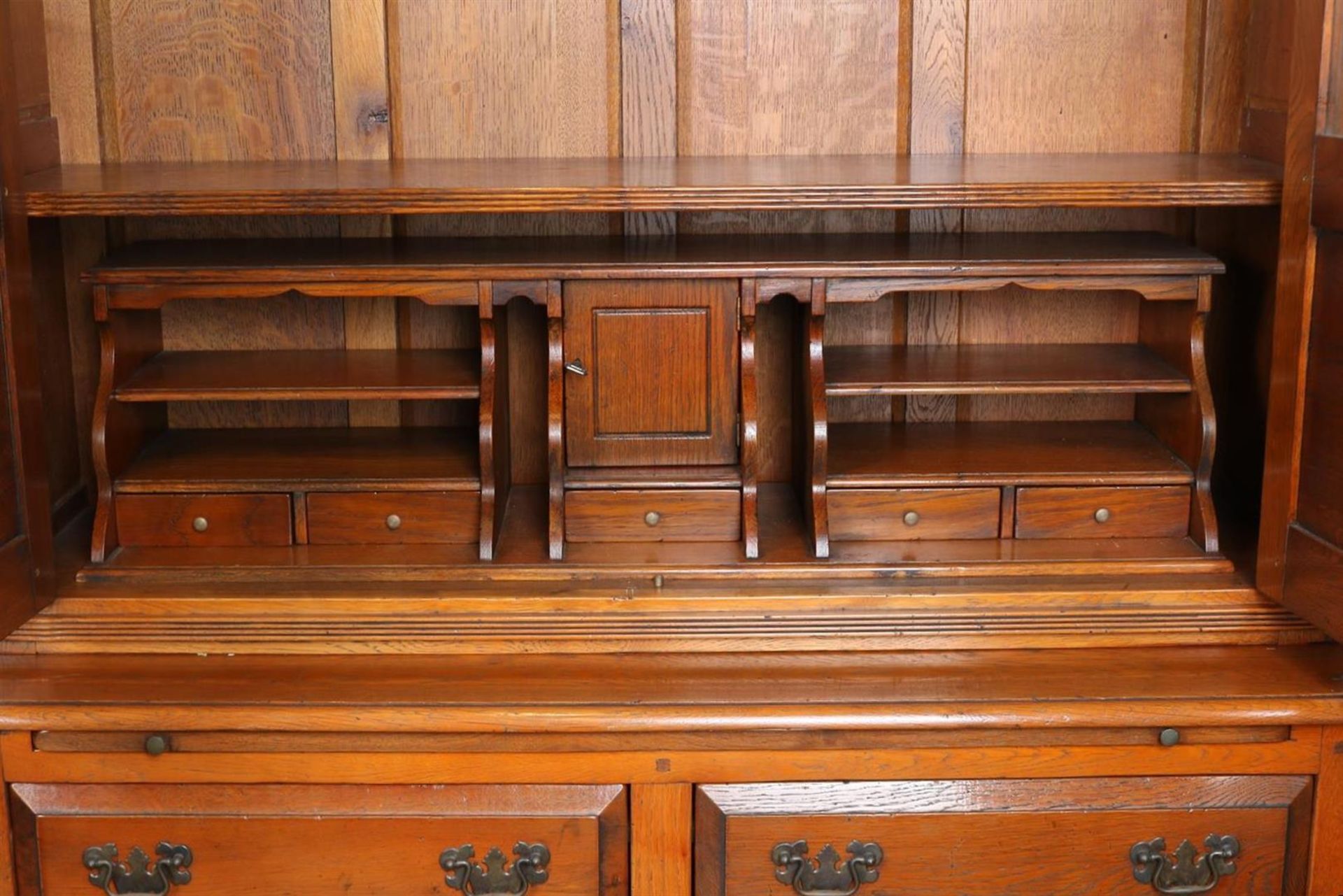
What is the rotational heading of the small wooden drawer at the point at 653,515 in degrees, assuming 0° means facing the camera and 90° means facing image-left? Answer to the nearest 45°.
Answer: approximately 0°

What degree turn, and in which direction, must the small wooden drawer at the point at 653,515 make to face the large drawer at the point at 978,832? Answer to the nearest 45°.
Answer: approximately 45° to its left

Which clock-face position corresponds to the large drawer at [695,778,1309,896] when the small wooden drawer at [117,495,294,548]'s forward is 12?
The large drawer is roughly at 10 o'clock from the small wooden drawer.

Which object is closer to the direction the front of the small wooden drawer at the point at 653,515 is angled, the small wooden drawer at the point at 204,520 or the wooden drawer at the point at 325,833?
the wooden drawer at the point at 325,833

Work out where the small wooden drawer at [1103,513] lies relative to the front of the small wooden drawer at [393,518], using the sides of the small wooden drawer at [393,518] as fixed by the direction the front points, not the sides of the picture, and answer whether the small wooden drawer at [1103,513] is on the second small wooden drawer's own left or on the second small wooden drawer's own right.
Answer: on the second small wooden drawer's own left
